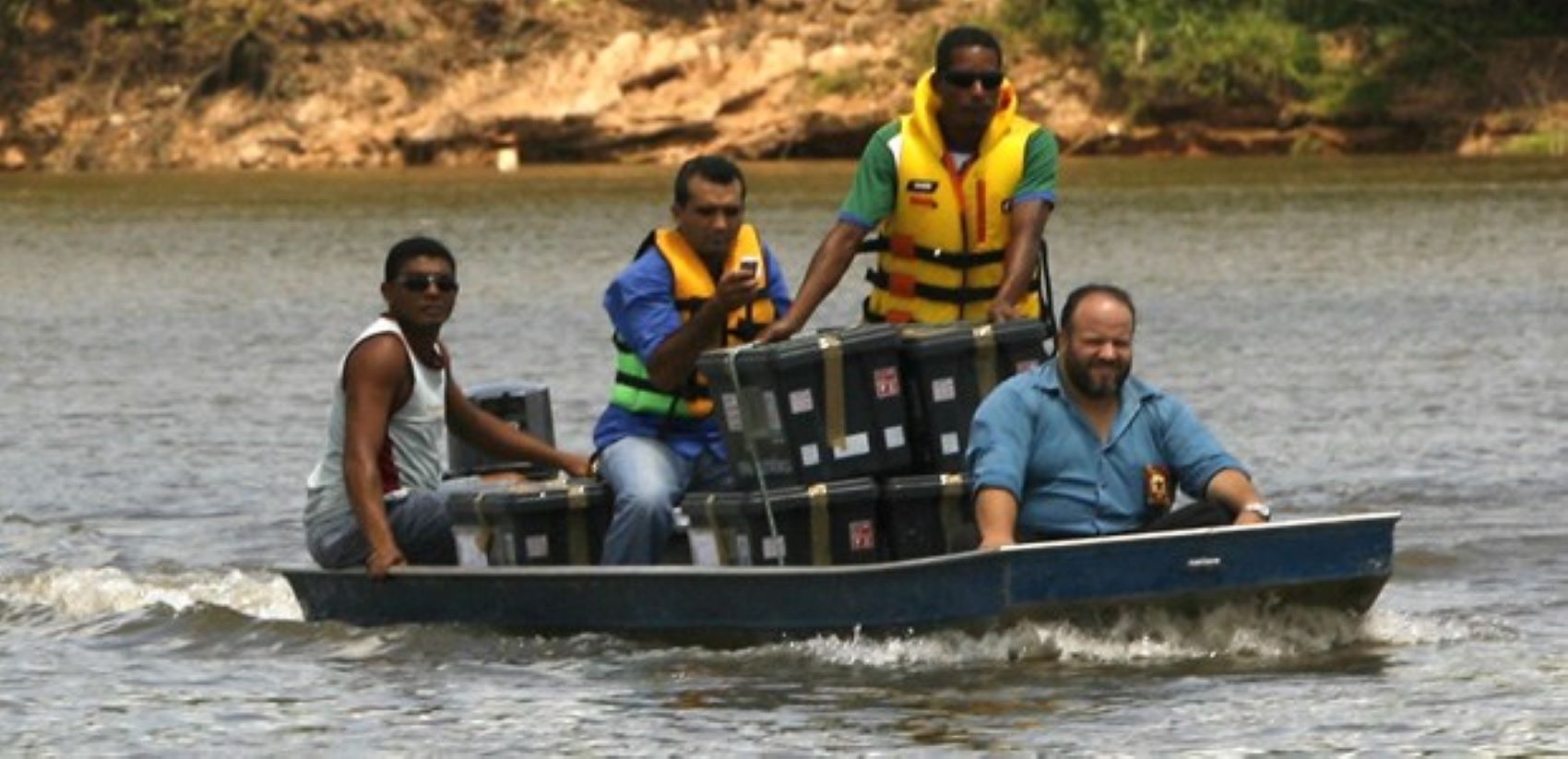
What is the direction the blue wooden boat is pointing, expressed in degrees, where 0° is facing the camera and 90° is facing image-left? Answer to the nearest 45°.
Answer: approximately 270°

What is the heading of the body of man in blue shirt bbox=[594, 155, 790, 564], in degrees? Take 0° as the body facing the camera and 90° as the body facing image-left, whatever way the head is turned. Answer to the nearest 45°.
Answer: approximately 315°

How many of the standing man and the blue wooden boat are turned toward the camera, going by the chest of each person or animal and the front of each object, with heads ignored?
1

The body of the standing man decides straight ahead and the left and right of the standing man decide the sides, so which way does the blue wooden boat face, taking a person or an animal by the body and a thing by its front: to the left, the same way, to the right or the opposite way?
to the left

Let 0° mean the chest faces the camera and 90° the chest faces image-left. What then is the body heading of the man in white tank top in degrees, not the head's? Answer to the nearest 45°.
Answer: approximately 315°
